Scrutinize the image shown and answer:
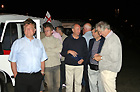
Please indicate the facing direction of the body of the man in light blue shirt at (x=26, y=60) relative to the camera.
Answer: toward the camera

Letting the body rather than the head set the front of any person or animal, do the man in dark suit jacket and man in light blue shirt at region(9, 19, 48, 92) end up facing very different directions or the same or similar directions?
same or similar directions

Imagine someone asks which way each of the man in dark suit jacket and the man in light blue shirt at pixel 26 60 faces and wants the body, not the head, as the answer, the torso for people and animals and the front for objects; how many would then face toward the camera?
2

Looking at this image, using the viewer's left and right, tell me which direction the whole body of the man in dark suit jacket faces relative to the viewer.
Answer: facing the viewer

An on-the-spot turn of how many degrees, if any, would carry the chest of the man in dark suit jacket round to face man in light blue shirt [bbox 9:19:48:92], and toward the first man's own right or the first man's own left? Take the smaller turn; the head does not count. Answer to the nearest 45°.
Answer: approximately 45° to the first man's own right

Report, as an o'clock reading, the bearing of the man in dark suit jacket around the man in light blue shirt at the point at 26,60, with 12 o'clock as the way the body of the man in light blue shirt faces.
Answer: The man in dark suit jacket is roughly at 8 o'clock from the man in light blue shirt.
